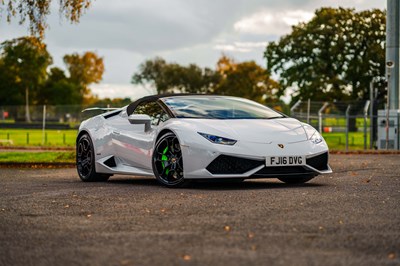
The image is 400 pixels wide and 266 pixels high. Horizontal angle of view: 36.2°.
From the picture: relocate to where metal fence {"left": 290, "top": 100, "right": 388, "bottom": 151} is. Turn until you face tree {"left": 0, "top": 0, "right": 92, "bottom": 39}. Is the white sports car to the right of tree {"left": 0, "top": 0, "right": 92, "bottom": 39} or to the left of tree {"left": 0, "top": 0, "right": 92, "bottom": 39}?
left

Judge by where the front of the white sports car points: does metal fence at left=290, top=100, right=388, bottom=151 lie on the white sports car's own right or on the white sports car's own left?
on the white sports car's own left

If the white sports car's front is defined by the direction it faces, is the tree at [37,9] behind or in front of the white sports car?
behind

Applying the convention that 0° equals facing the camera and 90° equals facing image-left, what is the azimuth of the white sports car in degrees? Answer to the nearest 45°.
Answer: approximately 315°
